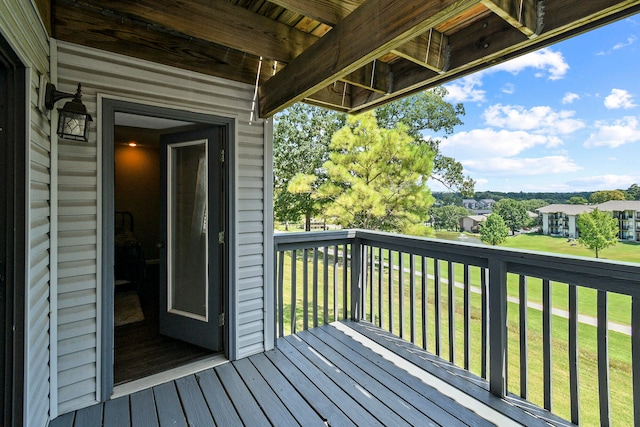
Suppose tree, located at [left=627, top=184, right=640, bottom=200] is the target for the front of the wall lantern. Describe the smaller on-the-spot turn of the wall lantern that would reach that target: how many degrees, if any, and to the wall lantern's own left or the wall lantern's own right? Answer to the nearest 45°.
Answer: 0° — it already faces it

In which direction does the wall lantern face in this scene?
to the viewer's right

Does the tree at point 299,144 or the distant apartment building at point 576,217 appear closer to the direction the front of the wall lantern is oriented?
the distant apartment building

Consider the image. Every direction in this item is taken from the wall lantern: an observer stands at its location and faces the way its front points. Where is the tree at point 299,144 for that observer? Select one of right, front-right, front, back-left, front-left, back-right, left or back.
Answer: front-left

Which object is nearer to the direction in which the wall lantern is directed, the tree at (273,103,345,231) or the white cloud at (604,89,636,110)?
the white cloud

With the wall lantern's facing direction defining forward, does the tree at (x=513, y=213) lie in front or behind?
in front

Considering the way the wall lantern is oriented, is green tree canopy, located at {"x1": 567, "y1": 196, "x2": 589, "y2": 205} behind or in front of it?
in front
